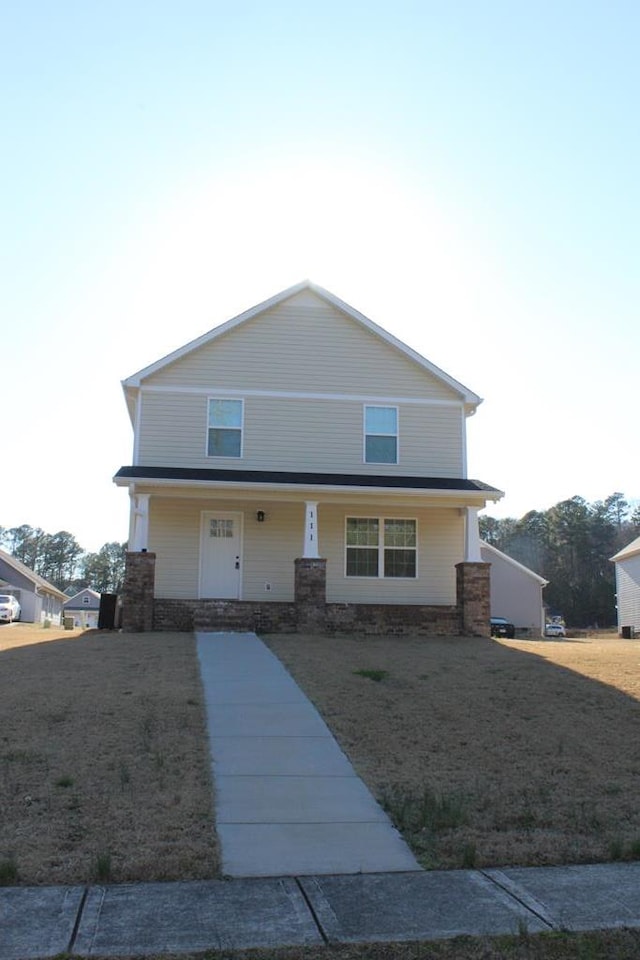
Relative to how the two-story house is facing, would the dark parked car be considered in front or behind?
behind

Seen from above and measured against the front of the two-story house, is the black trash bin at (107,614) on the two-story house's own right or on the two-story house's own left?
on the two-story house's own right

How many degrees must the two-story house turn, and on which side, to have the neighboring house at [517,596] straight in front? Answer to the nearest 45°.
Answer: approximately 135° to its left

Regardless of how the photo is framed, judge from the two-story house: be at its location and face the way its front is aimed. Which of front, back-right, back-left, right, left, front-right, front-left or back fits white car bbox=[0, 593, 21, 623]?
back-right

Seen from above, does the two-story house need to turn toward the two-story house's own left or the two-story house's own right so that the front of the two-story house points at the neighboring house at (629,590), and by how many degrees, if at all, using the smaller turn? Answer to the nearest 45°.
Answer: approximately 135° to the two-story house's own left

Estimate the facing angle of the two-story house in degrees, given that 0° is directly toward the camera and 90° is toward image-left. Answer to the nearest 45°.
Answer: approximately 0°
